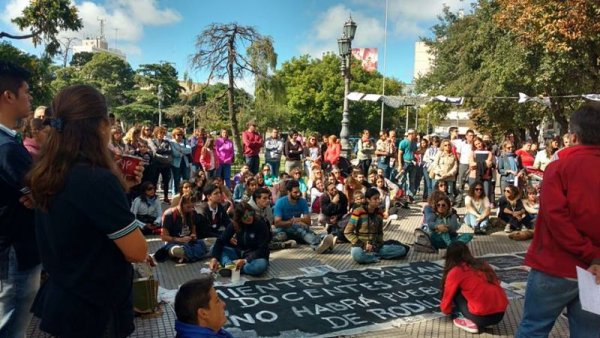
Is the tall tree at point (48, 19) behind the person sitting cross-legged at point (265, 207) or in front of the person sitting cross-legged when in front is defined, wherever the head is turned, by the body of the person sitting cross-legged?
behind

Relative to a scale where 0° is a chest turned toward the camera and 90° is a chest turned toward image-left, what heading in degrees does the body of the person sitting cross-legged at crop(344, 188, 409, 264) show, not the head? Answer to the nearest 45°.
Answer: approximately 315°

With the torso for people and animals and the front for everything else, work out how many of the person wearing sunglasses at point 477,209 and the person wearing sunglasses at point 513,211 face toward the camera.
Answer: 2

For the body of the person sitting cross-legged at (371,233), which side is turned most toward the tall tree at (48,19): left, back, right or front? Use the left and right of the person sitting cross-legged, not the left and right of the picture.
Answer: back

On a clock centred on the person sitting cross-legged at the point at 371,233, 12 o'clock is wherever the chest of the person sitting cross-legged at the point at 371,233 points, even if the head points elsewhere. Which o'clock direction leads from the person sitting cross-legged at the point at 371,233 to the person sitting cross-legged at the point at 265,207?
the person sitting cross-legged at the point at 265,207 is roughly at 5 o'clock from the person sitting cross-legged at the point at 371,233.

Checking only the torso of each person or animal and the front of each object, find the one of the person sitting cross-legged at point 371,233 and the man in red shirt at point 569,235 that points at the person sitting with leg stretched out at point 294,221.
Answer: the man in red shirt

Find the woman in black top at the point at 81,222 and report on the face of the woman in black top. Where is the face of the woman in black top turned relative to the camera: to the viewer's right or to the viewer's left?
to the viewer's right

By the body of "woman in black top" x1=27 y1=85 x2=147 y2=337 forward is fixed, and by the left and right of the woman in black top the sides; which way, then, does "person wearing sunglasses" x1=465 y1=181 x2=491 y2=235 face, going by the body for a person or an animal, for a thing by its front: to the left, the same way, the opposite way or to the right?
the opposite way

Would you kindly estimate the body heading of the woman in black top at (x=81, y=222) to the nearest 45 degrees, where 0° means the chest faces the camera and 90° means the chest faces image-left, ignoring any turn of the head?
approximately 225°

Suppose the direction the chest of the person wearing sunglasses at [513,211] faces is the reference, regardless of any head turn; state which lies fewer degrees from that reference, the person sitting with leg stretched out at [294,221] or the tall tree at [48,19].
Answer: the person sitting with leg stretched out
